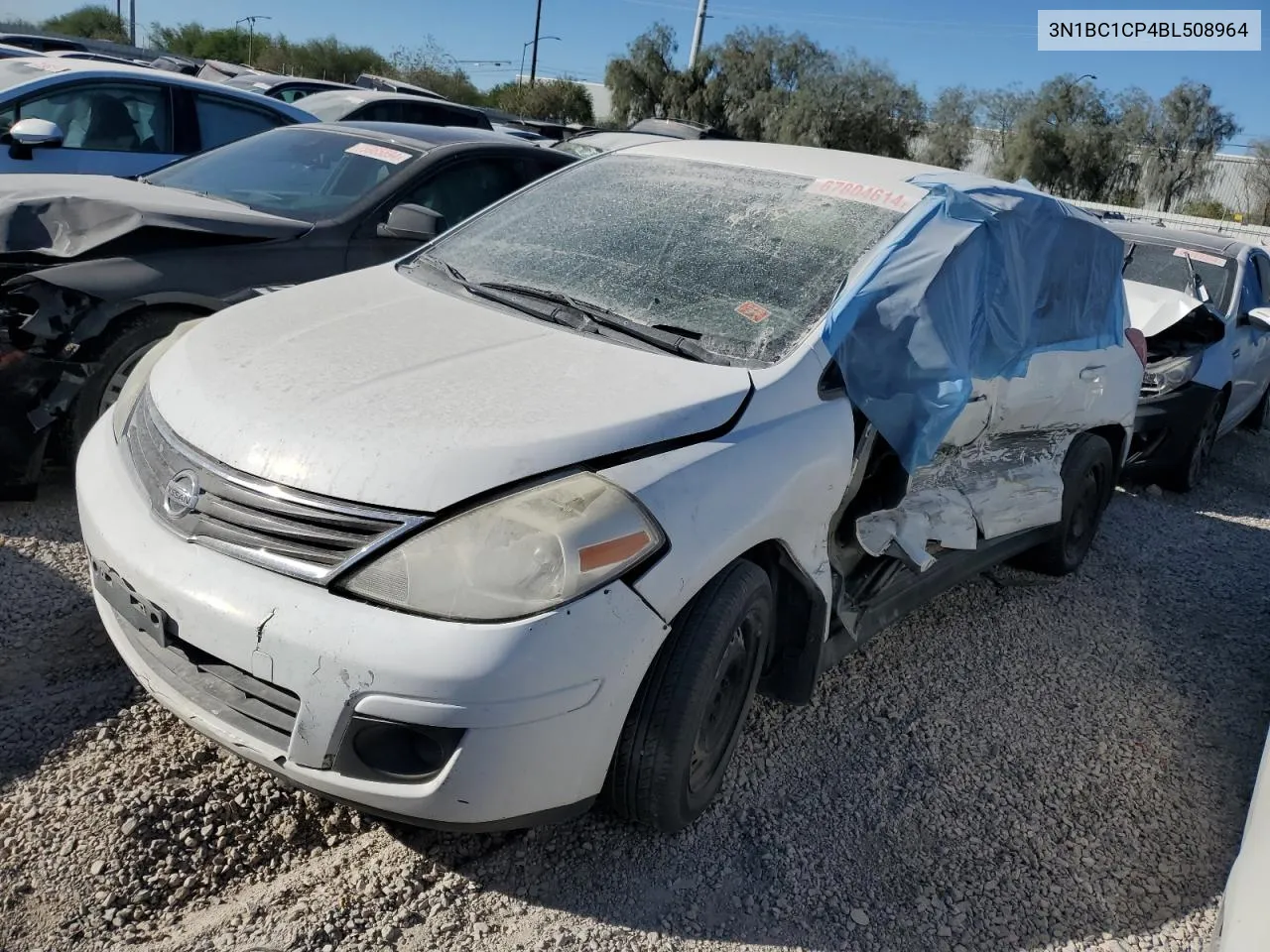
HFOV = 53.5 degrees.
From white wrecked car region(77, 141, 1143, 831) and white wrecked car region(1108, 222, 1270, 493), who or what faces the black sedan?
white wrecked car region(1108, 222, 1270, 493)

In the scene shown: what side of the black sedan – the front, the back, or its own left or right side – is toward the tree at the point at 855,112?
back

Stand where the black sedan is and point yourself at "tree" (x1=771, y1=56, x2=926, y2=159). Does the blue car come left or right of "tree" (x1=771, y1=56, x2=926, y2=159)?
left

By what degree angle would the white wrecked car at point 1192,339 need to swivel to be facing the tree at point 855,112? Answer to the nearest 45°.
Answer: approximately 135° to its right

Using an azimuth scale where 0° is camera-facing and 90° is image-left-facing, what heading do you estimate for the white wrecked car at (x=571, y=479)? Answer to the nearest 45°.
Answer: approximately 45°

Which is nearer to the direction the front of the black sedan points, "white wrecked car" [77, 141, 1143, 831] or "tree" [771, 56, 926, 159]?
the white wrecked car

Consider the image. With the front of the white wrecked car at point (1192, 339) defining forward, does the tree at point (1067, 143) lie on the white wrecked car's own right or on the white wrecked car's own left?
on the white wrecked car's own right

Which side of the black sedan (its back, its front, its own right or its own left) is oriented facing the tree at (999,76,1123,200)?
back

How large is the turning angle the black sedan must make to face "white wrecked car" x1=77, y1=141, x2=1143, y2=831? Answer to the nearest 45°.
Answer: approximately 90° to its left

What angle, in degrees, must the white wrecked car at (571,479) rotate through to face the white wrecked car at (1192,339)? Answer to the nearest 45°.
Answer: approximately 180°

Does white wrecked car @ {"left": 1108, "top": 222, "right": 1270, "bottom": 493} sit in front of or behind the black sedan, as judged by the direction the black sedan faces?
behind

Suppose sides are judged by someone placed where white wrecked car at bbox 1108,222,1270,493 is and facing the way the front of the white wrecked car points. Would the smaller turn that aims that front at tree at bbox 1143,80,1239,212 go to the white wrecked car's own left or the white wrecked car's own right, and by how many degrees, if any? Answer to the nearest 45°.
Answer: approximately 135° to the white wrecked car's own right
